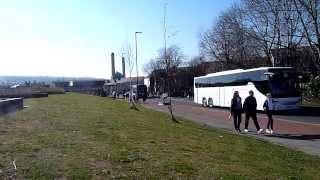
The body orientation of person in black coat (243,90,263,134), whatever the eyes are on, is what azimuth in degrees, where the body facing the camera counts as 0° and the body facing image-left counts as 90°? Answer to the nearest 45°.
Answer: approximately 315°

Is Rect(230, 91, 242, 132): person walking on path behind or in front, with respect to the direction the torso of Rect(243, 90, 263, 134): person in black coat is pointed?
behind

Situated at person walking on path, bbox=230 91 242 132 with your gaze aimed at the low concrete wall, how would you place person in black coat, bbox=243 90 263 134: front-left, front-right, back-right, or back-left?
back-left

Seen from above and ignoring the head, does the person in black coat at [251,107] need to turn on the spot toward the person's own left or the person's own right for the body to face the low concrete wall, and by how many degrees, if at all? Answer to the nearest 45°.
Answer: approximately 135° to the person's own right
